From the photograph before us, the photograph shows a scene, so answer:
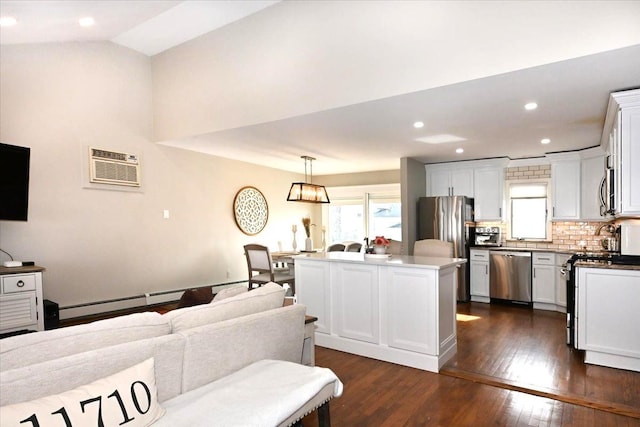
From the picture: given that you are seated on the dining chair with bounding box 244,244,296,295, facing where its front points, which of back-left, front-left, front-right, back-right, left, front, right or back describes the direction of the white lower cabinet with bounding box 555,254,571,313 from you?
front-right

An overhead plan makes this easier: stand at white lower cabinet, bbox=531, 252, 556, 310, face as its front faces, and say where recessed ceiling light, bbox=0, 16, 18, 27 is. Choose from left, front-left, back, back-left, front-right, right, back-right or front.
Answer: front-right

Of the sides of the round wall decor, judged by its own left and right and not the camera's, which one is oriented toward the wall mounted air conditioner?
right

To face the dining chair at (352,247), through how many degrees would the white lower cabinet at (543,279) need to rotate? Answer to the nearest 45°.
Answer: approximately 90° to its right

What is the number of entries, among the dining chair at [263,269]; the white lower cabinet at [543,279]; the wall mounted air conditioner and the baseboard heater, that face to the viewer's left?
0

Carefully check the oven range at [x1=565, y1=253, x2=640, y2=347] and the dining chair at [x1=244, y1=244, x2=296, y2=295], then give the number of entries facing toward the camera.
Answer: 0

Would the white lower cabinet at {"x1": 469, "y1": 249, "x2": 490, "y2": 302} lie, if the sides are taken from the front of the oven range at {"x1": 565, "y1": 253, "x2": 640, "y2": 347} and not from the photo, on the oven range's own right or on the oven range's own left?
on the oven range's own right

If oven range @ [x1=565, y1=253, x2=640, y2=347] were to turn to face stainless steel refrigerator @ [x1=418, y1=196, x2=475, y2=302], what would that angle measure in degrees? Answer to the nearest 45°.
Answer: approximately 45° to its right

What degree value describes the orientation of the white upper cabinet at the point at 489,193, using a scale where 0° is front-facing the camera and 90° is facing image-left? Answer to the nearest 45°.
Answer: approximately 0°

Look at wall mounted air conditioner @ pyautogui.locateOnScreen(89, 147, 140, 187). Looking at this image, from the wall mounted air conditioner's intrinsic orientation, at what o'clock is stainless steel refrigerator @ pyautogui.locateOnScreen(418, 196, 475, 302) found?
The stainless steel refrigerator is roughly at 11 o'clock from the wall mounted air conditioner.

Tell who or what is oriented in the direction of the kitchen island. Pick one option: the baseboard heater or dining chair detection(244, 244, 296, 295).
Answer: the baseboard heater

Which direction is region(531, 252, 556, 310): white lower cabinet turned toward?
toward the camera

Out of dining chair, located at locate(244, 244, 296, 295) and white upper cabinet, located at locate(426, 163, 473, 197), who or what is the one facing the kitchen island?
the white upper cabinet

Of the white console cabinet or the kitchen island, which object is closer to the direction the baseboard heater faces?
the kitchen island

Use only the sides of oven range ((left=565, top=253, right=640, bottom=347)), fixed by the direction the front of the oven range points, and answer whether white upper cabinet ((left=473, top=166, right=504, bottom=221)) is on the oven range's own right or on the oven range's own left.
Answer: on the oven range's own right
